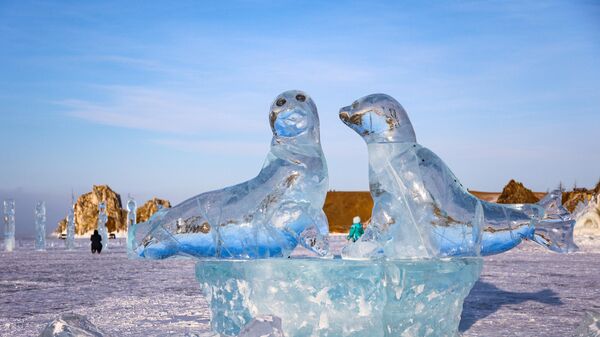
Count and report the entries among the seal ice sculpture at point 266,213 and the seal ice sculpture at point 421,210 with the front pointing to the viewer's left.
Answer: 1

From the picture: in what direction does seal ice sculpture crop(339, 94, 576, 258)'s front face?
to the viewer's left

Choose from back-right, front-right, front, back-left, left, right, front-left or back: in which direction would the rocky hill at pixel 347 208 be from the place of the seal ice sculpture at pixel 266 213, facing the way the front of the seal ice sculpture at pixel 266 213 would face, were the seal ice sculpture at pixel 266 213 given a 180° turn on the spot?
right

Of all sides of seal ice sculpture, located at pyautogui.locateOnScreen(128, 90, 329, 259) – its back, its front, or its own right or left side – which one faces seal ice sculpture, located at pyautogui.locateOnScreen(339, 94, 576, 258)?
front

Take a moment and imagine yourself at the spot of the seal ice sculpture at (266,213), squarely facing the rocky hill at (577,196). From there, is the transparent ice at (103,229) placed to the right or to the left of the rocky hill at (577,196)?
left

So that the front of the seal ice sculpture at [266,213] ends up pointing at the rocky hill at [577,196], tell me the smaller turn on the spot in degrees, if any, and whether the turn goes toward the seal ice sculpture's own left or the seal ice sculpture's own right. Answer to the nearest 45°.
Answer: approximately 45° to the seal ice sculpture's own left

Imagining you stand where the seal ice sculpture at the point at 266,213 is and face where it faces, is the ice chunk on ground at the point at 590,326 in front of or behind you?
in front

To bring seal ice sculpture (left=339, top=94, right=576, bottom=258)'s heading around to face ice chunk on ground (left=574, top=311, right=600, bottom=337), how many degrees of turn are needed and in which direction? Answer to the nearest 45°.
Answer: approximately 180°

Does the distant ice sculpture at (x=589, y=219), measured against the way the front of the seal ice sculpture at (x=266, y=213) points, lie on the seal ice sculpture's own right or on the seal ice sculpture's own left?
on the seal ice sculpture's own left

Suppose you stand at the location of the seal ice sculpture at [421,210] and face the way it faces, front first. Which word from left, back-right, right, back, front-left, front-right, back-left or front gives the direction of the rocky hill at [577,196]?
right

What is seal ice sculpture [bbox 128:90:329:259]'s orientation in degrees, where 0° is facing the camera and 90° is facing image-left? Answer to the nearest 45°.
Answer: approximately 270°

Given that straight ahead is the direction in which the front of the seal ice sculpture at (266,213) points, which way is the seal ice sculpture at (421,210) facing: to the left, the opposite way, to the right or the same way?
the opposite way

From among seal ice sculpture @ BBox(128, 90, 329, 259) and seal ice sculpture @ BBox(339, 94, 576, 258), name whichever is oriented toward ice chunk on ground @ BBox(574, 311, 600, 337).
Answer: seal ice sculpture @ BBox(128, 90, 329, 259)

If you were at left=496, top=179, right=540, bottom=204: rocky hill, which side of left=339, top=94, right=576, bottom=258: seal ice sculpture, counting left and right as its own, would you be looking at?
right
